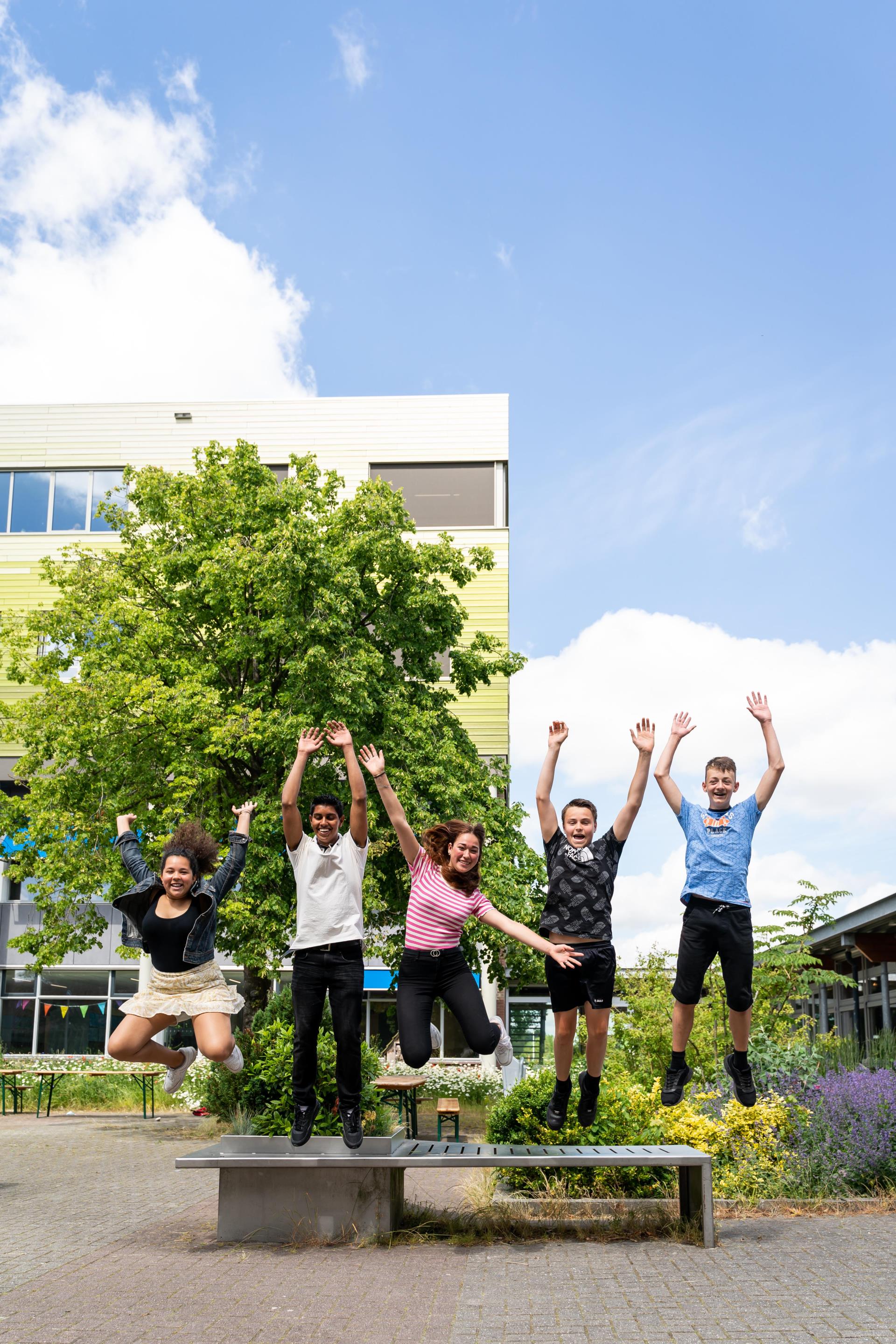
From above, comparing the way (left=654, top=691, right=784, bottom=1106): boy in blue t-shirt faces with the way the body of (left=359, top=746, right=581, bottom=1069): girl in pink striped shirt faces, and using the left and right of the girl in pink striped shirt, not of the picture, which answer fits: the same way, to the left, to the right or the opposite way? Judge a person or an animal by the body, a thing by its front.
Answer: the same way

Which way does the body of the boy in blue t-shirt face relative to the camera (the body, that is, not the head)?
toward the camera

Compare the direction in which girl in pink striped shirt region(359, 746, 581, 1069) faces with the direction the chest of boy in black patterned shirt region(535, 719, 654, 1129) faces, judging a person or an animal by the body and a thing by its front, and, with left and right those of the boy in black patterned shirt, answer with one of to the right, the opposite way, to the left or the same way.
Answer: the same way

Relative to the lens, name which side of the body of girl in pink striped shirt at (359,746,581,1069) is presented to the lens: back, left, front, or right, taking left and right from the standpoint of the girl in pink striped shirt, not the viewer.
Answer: front

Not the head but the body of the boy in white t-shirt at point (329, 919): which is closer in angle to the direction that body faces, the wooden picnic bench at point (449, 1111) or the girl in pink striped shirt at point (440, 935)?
the girl in pink striped shirt

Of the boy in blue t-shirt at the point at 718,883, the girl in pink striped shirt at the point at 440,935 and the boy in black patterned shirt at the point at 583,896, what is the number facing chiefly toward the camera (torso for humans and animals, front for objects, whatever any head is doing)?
3

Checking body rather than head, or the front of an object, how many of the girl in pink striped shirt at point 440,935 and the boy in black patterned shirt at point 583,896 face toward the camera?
2

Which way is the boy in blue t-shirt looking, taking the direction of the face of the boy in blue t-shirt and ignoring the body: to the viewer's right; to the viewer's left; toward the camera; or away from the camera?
toward the camera

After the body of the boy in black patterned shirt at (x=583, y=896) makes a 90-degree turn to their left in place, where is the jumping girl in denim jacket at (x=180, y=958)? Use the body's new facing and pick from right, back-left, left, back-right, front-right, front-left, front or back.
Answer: back

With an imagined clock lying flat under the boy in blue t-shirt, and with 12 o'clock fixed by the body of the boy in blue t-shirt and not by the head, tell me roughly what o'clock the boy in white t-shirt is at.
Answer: The boy in white t-shirt is roughly at 3 o'clock from the boy in blue t-shirt.

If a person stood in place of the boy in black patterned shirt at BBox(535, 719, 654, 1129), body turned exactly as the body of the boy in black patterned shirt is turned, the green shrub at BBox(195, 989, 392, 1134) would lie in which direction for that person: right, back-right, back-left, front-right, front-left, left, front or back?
back-right

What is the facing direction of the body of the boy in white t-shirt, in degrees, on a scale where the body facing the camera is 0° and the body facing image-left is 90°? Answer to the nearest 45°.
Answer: approximately 0°

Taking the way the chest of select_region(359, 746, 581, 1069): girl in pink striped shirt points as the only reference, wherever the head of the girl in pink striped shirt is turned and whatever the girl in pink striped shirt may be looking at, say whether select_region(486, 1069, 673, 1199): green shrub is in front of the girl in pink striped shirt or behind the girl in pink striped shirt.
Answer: behind

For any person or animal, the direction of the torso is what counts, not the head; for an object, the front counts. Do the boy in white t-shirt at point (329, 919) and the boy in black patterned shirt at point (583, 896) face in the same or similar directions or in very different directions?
same or similar directions

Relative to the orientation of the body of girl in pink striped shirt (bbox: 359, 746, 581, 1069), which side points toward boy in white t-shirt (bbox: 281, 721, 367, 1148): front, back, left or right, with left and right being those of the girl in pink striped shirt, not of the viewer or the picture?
right

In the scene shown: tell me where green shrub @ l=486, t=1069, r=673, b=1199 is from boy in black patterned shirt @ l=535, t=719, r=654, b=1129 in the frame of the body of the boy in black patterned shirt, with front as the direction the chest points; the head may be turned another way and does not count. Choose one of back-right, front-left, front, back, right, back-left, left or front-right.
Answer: back
